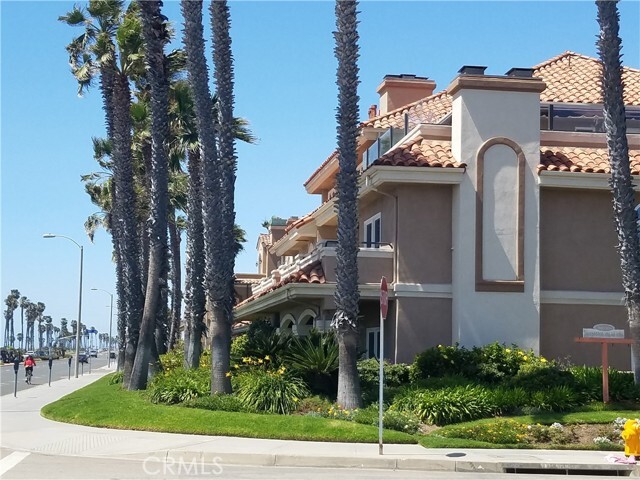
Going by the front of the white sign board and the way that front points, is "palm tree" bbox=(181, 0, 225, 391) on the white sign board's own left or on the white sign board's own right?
on the white sign board's own right

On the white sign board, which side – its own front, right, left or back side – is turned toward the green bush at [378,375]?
right

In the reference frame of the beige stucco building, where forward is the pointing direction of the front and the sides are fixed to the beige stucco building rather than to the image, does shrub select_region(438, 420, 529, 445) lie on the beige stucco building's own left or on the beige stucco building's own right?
on the beige stucco building's own left

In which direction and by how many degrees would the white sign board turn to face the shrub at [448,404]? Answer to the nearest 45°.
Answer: approximately 45° to its right

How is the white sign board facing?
toward the camera

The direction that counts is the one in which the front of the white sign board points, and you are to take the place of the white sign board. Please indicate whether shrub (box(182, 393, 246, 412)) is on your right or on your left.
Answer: on your right

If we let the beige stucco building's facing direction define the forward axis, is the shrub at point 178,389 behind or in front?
in front

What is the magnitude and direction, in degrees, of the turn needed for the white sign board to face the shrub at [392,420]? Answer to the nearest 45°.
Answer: approximately 45° to its right
